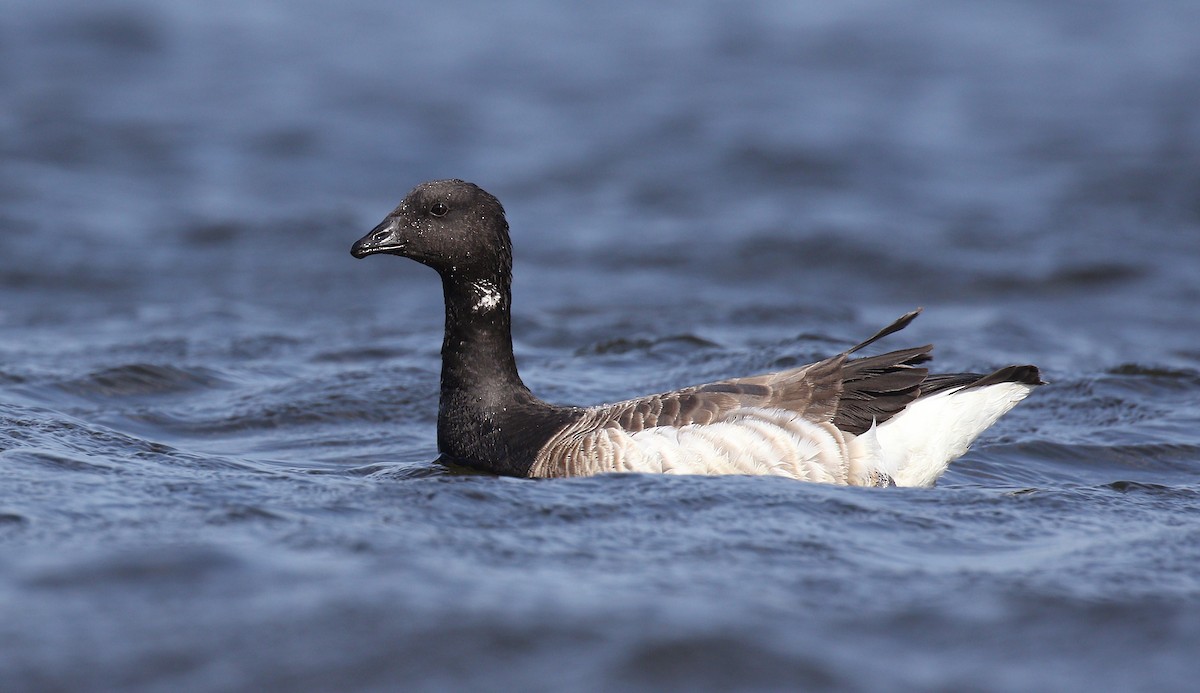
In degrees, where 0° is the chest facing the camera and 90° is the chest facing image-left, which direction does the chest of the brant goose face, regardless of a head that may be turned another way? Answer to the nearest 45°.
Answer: approximately 90°
